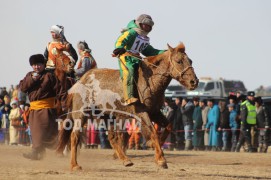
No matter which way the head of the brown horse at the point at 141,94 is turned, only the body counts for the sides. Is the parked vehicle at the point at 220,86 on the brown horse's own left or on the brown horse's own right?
on the brown horse's own left

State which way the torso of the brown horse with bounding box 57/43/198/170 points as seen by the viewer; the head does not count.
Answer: to the viewer's right

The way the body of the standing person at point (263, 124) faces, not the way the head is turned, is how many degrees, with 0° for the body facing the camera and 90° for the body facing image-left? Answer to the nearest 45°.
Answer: approximately 45°

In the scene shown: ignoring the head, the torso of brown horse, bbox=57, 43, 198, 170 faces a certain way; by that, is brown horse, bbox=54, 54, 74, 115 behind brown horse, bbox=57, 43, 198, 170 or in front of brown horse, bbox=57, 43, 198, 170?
behind
